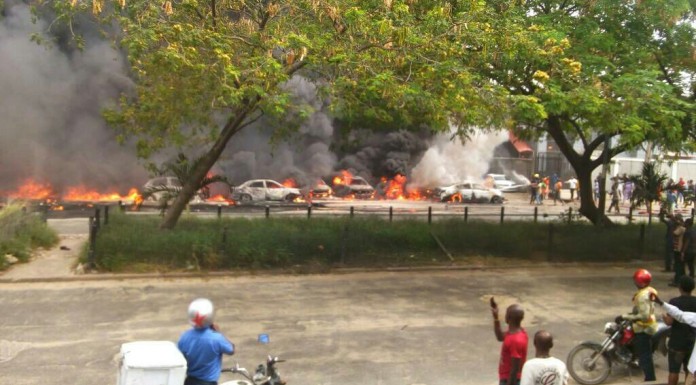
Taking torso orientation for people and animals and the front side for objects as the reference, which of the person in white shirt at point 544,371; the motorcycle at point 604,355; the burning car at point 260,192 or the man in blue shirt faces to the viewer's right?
the burning car

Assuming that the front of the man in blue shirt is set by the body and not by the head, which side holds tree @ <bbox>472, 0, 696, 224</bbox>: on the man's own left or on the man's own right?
on the man's own right

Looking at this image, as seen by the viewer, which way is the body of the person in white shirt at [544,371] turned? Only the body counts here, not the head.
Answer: away from the camera

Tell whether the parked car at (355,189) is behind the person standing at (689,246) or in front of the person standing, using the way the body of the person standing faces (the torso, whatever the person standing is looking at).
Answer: in front

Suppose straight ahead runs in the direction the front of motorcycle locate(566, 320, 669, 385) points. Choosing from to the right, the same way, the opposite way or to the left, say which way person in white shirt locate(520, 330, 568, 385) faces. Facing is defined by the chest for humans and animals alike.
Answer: to the right

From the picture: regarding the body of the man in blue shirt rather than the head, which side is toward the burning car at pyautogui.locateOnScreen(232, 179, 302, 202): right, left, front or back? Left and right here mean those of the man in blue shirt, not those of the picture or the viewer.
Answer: front

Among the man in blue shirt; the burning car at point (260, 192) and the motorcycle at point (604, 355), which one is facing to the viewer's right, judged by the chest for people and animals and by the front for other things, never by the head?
the burning car

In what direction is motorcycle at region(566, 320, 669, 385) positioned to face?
to the viewer's left

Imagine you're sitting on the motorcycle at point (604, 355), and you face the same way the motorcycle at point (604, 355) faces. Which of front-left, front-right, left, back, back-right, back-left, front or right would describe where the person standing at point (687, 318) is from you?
back-left

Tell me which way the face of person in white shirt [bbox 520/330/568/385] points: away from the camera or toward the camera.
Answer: away from the camera

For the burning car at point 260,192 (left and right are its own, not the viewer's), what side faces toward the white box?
right

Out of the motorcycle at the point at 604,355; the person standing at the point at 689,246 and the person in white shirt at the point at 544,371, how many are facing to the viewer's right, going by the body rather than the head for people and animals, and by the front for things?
0

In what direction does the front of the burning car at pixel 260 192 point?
to the viewer's right

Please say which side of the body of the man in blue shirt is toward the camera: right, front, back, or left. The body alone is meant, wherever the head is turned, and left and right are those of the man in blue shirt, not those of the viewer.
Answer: back

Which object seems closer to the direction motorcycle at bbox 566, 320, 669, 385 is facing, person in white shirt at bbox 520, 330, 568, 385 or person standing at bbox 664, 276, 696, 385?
the person in white shirt

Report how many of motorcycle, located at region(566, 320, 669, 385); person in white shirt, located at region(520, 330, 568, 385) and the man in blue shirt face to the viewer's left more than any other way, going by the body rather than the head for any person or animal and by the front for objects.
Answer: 1

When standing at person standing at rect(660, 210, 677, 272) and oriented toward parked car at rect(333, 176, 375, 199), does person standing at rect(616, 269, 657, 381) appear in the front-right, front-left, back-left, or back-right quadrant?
back-left

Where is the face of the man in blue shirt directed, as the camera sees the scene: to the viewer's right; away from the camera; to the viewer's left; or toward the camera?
away from the camera

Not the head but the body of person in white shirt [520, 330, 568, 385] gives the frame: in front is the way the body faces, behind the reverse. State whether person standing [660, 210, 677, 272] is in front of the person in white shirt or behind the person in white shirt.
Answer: in front
